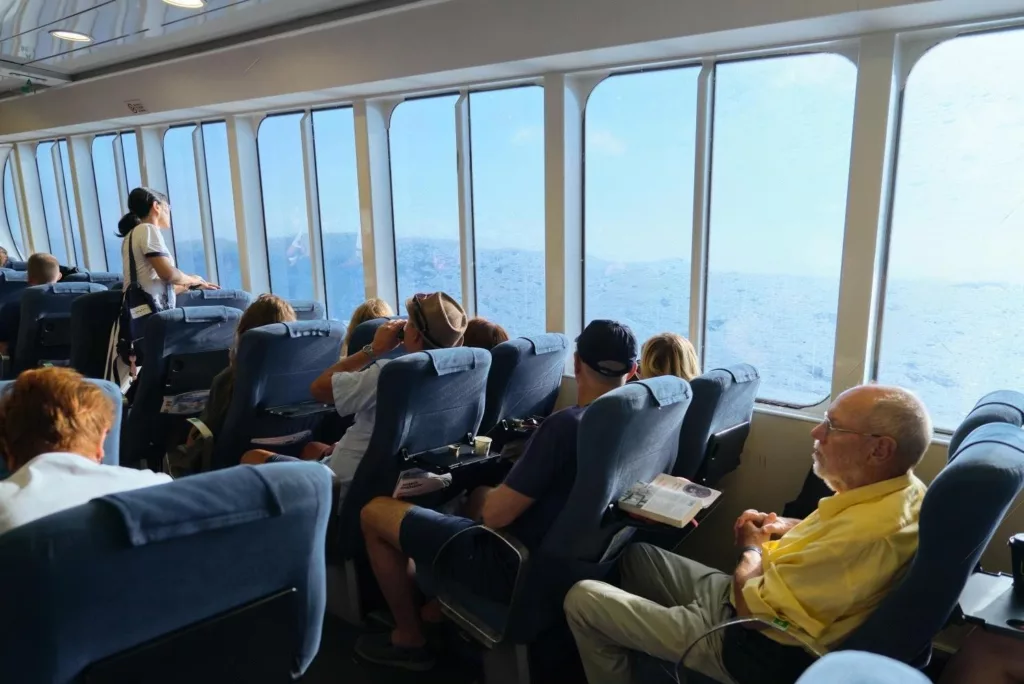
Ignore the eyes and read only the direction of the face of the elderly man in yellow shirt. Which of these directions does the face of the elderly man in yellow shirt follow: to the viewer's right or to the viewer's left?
to the viewer's left

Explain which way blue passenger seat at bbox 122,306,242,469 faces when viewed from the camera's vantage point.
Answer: facing away from the viewer and to the left of the viewer

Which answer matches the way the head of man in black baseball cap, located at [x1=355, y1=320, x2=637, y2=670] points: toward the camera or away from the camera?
away from the camera

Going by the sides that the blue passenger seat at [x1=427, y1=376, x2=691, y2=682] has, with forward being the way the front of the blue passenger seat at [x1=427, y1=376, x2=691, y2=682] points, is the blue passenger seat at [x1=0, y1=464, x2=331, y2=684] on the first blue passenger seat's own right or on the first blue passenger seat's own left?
on the first blue passenger seat's own left

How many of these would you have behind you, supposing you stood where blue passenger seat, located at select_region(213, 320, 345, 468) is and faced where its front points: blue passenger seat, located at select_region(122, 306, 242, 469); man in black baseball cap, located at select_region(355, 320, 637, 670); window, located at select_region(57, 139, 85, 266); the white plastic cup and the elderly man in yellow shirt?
3

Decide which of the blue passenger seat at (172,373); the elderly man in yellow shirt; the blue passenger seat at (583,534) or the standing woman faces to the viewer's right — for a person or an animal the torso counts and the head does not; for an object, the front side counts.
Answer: the standing woman

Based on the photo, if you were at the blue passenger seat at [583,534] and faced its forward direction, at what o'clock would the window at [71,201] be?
The window is roughly at 12 o'clock from the blue passenger seat.

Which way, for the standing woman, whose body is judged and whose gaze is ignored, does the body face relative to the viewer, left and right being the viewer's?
facing to the right of the viewer

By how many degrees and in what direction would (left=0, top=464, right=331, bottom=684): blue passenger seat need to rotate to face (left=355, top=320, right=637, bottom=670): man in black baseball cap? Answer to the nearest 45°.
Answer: approximately 90° to its right

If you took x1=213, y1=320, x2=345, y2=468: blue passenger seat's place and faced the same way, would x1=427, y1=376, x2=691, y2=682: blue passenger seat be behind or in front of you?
behind

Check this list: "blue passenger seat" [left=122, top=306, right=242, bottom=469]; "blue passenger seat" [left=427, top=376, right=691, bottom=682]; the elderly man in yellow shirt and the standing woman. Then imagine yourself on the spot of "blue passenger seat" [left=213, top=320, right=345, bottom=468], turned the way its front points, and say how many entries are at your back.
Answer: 2

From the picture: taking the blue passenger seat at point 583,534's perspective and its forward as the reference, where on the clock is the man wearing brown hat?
The man wearing brown hat is roughly at 12 o'clock from the blue passenger seat.

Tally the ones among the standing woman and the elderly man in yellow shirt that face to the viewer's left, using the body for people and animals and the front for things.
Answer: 1

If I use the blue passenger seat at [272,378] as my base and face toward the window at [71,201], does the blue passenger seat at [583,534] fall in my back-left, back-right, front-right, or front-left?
back-right

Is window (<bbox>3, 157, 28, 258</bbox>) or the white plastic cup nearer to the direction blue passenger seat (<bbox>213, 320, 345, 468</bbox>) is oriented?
the window
